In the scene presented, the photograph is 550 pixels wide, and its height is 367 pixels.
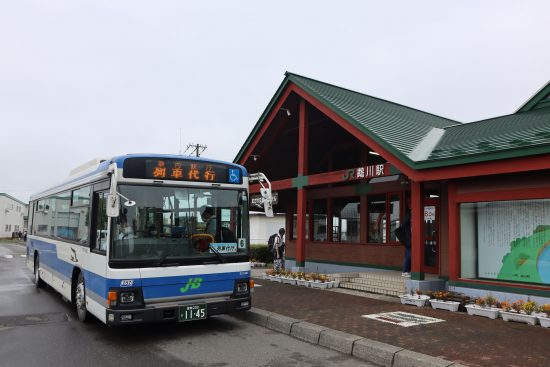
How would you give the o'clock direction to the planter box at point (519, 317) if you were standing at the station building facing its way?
The planter box is roughly at 10 o'clock from the station building.

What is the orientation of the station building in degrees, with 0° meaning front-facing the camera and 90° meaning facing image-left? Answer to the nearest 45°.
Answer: approximately 45°

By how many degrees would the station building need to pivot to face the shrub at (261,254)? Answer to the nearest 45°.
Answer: approximately 90° to its right

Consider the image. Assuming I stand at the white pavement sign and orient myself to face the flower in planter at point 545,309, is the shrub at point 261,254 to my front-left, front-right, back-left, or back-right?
back-left

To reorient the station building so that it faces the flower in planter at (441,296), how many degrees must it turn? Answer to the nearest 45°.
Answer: approximately 45° to its left

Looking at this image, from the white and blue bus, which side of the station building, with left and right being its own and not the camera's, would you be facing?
front

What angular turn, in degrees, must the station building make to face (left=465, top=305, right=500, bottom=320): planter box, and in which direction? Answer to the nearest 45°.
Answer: approximately 45° to its left

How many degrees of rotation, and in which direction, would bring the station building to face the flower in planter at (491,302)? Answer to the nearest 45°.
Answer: approximately 45° to its left
